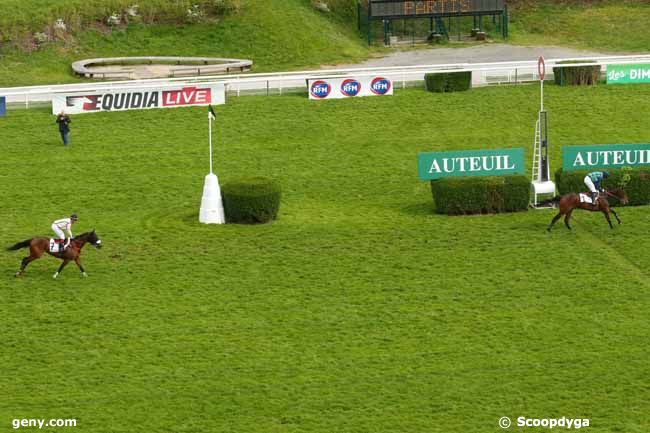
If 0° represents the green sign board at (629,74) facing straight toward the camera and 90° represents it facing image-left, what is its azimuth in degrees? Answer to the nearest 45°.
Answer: approximately 0°

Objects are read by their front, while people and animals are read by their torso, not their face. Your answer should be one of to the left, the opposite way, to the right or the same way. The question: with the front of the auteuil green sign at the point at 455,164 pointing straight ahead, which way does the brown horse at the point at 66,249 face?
to the left

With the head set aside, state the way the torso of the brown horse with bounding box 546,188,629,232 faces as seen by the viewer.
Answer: to the viewer's right

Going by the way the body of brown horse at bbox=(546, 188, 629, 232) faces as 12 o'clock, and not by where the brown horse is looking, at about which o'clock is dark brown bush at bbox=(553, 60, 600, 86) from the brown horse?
The dark brown bush is roughly at 9 o'clock from the brown horse.

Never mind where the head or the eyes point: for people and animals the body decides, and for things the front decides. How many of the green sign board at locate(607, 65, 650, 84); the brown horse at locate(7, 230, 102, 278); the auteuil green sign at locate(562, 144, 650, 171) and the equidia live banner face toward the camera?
3

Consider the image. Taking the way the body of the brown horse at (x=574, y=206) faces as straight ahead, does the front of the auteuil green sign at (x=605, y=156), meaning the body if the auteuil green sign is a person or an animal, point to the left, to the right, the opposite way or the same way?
to the right

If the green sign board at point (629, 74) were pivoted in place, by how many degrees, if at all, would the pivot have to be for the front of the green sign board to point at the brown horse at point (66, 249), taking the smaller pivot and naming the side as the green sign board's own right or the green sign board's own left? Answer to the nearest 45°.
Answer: approximately 45° to the green sign board's own right

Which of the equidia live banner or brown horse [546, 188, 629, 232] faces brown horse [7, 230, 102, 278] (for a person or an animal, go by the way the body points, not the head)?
the equidia live banner

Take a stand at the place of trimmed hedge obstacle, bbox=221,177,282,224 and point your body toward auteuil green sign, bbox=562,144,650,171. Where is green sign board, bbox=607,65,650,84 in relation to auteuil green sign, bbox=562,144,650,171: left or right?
left

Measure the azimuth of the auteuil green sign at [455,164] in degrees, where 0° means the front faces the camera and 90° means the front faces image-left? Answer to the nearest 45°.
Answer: approximately 0°

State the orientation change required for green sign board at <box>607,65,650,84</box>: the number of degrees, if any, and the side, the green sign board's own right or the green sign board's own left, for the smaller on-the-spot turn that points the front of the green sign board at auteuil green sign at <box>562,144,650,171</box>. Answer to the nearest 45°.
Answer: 0° — it already faces it
